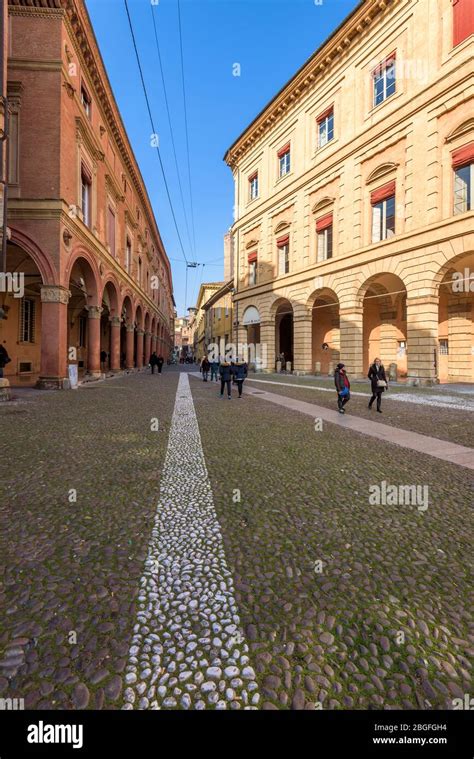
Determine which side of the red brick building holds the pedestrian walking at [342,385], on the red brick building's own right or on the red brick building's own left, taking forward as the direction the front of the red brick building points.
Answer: on the red brick building's own right

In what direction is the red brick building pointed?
to the viewer's right

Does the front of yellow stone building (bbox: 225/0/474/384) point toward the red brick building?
yes

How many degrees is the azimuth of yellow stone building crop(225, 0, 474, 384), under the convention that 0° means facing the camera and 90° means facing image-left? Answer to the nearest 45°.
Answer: approximately 45°
